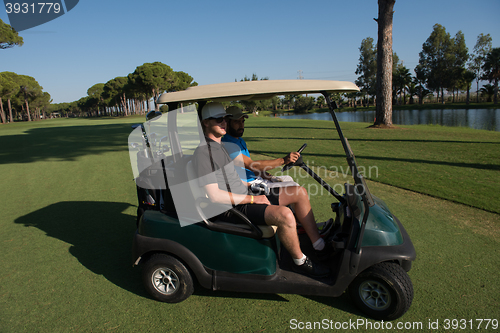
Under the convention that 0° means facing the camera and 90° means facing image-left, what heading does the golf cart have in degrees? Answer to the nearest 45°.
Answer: approximately 270°

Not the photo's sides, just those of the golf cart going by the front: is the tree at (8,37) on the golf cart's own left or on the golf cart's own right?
on the golf cart's own left

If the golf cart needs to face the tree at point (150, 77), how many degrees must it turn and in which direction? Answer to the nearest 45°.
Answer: approximately 90° to its left
